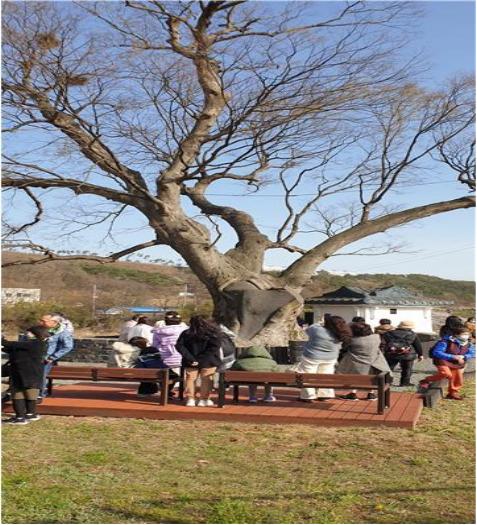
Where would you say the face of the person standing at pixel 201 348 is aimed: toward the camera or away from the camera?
away from the camera

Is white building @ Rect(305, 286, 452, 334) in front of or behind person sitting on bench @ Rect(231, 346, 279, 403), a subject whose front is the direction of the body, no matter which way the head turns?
in front

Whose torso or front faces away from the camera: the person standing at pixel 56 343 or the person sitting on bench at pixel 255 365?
the person sitting on bench

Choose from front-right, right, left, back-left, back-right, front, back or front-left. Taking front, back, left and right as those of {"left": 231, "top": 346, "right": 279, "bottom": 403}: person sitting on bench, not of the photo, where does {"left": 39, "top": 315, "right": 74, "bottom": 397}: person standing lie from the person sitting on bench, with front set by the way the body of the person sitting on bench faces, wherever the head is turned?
left

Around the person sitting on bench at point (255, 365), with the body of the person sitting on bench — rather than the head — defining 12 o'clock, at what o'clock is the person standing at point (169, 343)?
The person standing is roughly at 9 o'clock from the person sitting on bench.

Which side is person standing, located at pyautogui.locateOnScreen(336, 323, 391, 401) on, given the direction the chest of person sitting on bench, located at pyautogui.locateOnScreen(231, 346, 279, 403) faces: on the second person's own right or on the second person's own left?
on the second person's own right

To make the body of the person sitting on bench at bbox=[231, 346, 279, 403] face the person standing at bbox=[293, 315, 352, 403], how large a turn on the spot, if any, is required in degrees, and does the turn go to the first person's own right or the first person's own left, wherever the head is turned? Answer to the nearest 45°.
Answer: approximately 90° to the first person's own right

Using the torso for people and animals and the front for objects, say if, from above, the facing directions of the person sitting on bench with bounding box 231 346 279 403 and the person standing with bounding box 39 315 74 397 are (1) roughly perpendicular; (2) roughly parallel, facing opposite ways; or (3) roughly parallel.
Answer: roughly perpendicular

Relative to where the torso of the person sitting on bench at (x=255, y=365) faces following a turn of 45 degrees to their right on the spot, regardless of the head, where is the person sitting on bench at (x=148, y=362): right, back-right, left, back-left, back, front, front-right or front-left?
back-left

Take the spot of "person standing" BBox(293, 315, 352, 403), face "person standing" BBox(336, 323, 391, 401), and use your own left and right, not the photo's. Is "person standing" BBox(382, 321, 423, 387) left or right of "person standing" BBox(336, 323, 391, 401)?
left

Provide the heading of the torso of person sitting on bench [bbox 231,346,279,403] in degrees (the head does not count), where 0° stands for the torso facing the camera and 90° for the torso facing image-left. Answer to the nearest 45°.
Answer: approximately 180°
